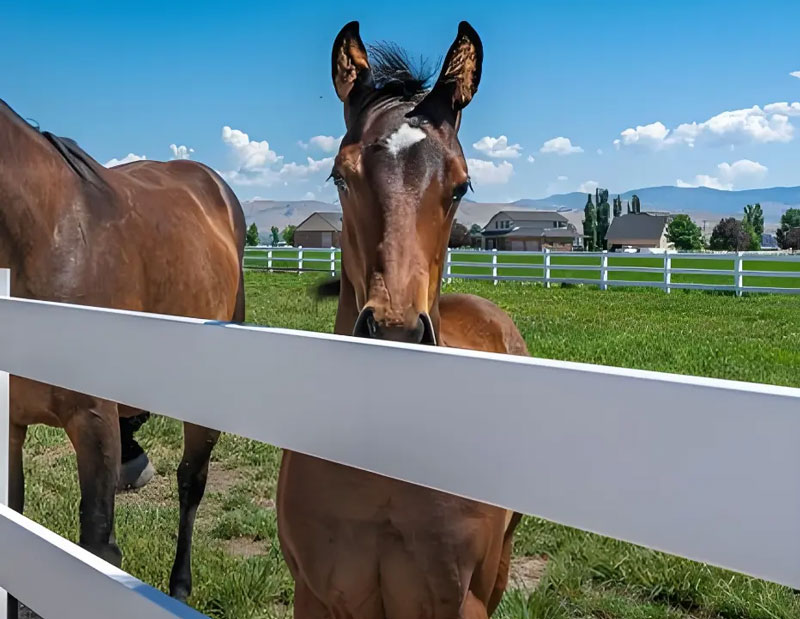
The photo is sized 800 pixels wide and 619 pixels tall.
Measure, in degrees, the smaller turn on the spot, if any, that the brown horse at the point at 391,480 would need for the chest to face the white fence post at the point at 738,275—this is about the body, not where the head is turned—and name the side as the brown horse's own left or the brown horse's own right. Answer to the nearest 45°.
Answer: approximately 135° to the brown horse's own left

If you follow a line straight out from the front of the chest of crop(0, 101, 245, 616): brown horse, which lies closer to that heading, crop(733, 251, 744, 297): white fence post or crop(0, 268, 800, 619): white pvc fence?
the white pvc fence

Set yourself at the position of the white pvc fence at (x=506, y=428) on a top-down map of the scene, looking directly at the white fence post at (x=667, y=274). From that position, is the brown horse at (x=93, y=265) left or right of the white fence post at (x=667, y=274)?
left

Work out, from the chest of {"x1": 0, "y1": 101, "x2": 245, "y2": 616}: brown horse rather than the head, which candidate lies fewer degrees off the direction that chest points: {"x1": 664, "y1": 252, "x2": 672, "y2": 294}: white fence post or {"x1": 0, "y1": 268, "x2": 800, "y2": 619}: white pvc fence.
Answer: the white pvc fence

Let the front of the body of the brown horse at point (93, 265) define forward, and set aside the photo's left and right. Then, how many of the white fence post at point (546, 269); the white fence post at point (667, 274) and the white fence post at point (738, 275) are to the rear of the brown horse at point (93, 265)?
3

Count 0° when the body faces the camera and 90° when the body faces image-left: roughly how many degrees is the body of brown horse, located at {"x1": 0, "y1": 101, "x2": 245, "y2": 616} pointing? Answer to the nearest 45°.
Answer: approximately 45°

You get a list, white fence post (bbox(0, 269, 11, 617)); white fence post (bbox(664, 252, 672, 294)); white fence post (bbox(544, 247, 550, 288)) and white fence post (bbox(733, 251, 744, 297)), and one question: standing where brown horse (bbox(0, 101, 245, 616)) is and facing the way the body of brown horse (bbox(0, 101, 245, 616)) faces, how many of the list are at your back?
3

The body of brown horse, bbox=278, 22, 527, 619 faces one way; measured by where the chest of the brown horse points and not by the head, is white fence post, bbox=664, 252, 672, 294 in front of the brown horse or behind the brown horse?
behind

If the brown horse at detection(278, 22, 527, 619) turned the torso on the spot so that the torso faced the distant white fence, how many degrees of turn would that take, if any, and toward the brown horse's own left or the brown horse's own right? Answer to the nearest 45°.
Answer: approximately 180°

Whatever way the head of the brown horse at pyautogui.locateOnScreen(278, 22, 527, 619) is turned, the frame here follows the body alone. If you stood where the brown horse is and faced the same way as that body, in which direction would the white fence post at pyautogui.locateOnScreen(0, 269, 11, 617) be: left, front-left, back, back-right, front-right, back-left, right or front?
right

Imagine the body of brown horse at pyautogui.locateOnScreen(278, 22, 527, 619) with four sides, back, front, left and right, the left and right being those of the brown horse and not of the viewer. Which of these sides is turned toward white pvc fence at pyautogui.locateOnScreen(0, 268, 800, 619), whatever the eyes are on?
front
